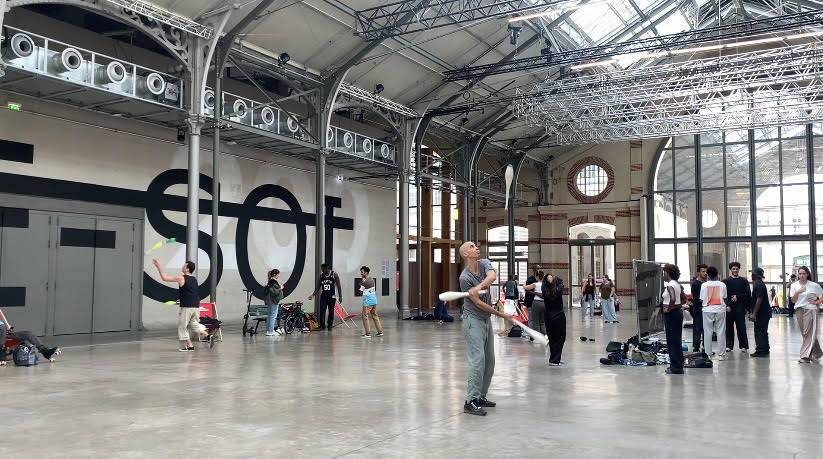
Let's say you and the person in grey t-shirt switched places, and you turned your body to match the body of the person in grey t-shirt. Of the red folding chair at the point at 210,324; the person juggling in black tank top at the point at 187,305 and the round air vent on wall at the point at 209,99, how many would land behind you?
3

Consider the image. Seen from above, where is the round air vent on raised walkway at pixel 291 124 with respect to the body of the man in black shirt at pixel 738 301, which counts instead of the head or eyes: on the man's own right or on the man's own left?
on the man's own right

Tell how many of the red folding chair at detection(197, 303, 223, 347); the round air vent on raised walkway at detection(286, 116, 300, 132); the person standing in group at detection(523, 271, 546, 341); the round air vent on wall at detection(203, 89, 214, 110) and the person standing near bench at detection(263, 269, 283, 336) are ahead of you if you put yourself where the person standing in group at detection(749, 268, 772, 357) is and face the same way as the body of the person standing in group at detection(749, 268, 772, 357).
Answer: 5

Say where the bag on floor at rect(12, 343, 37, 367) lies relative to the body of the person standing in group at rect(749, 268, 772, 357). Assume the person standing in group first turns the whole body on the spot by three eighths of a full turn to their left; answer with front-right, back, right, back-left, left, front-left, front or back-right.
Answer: right

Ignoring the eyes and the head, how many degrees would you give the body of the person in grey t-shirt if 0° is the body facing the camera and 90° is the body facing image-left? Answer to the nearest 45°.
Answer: approximately 315°

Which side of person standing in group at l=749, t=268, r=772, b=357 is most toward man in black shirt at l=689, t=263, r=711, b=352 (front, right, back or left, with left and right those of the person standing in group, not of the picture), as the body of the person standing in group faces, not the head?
front

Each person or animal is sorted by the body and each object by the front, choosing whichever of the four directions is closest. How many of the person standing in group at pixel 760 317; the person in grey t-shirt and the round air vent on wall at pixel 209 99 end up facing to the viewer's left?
1

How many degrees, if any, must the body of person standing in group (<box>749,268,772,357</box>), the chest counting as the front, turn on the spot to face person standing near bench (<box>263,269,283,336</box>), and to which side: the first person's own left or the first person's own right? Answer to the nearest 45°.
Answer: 0° — they already face them

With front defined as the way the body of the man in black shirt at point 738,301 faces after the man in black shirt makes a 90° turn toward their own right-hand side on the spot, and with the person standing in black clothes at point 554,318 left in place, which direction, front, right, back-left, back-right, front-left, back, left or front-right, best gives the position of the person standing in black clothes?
front-left

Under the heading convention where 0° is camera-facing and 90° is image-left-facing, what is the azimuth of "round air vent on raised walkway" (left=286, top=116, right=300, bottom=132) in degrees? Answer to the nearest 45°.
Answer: approximately 315°

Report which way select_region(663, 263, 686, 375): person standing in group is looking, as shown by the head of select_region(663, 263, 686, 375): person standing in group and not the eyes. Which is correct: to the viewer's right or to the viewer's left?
to the viewer's left

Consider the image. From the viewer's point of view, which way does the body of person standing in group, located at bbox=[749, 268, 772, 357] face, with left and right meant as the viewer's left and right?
facing to the left of the viewer

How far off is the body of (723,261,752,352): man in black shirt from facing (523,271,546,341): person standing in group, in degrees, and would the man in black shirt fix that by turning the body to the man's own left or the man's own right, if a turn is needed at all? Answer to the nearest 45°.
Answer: approximately 90° to the man's own right
